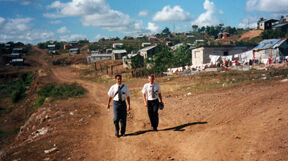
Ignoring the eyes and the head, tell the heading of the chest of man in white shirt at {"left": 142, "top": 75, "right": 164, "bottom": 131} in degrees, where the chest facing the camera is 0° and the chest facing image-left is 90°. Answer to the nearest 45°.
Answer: approximately 0°

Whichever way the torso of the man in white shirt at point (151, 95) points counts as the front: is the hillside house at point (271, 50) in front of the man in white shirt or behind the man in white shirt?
behind

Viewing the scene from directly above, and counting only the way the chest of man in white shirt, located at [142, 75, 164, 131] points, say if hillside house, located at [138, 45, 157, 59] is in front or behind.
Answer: behind

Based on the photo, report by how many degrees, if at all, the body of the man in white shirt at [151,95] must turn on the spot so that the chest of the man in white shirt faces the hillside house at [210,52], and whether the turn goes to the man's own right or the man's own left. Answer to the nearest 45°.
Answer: approximately 180°
